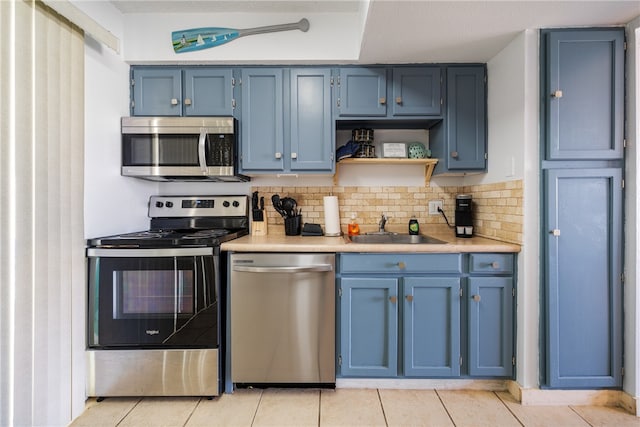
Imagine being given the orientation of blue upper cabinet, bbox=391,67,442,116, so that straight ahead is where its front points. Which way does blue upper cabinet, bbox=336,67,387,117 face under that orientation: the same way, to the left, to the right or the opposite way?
the same way

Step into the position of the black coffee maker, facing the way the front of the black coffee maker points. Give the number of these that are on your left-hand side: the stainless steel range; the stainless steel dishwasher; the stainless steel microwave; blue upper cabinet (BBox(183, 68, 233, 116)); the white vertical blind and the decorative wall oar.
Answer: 0

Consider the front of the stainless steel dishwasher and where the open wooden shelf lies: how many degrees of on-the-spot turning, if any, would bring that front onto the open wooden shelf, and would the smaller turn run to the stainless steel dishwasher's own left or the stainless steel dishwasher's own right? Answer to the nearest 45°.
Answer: approximately 135° to the stainless steel dishwasher's own left

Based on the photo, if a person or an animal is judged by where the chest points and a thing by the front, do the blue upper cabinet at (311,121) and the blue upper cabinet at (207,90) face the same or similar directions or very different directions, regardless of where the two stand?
same or similar directions

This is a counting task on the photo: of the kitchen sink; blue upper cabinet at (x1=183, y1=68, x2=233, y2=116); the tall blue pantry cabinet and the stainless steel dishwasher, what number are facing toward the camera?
4

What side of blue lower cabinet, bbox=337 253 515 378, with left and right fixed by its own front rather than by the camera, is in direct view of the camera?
front

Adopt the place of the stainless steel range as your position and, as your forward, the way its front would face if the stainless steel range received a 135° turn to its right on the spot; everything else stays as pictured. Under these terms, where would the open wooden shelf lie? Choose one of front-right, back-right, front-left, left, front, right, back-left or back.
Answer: back-right

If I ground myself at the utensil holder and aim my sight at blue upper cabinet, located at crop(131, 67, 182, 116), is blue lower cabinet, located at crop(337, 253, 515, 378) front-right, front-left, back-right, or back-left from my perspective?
back-left

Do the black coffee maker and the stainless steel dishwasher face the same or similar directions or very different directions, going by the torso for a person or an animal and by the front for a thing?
same or similar directions

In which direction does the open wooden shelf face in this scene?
toward the camera

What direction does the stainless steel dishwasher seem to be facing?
toward the camera

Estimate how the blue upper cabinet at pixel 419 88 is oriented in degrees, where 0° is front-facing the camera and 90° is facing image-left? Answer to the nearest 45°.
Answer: approximately 0°

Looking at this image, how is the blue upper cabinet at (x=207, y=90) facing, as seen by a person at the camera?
facing the viewer

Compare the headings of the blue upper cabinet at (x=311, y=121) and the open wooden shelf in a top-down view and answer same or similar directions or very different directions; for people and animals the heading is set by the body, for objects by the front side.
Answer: same or similar directions

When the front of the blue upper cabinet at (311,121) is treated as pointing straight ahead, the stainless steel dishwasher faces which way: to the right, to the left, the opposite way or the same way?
the same way

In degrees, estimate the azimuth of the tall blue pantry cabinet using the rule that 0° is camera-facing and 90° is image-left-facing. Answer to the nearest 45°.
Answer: approximately 0°

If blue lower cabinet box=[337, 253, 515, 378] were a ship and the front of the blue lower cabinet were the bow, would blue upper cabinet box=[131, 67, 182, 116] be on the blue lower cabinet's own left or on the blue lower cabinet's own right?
on the blue lower cabinet's own right

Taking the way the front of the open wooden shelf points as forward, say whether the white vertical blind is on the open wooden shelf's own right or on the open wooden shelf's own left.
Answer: on the open wooden shelf's own right

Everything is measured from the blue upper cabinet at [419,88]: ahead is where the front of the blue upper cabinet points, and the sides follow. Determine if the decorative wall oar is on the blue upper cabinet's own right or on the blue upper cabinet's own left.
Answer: on the blue upper cabinet's own right

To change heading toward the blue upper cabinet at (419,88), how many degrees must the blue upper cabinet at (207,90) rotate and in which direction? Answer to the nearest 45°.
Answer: approximately 90° to its left

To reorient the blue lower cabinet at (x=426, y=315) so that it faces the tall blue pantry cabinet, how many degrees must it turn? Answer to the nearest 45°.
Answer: approximately 90° to its left
